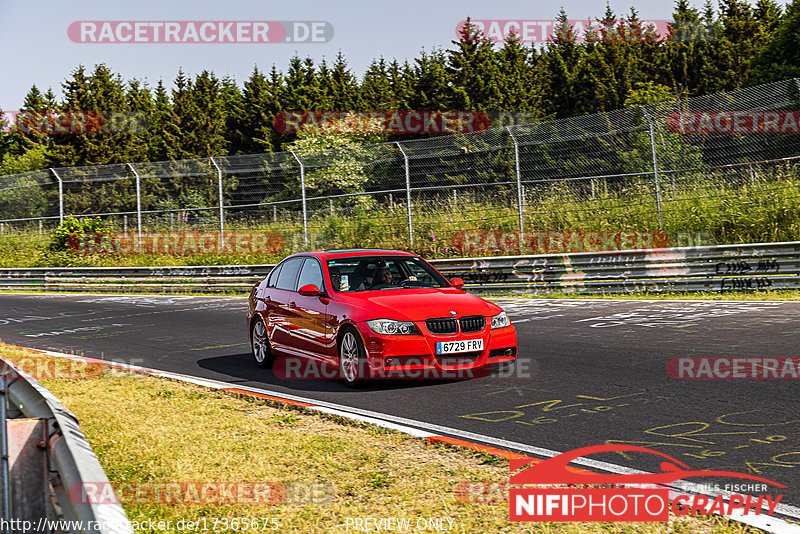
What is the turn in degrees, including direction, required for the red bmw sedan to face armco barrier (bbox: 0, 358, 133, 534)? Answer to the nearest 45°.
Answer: approximately 45° to its right

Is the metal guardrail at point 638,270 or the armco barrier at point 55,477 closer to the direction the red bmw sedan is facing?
the armco barrier

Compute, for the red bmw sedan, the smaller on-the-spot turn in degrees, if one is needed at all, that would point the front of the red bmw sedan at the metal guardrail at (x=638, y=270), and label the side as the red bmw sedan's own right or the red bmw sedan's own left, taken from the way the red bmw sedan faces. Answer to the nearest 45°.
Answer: approximately 90° to the red bmw sedan's own left

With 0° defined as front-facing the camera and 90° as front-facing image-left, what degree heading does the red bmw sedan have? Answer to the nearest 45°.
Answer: approximately 315°
